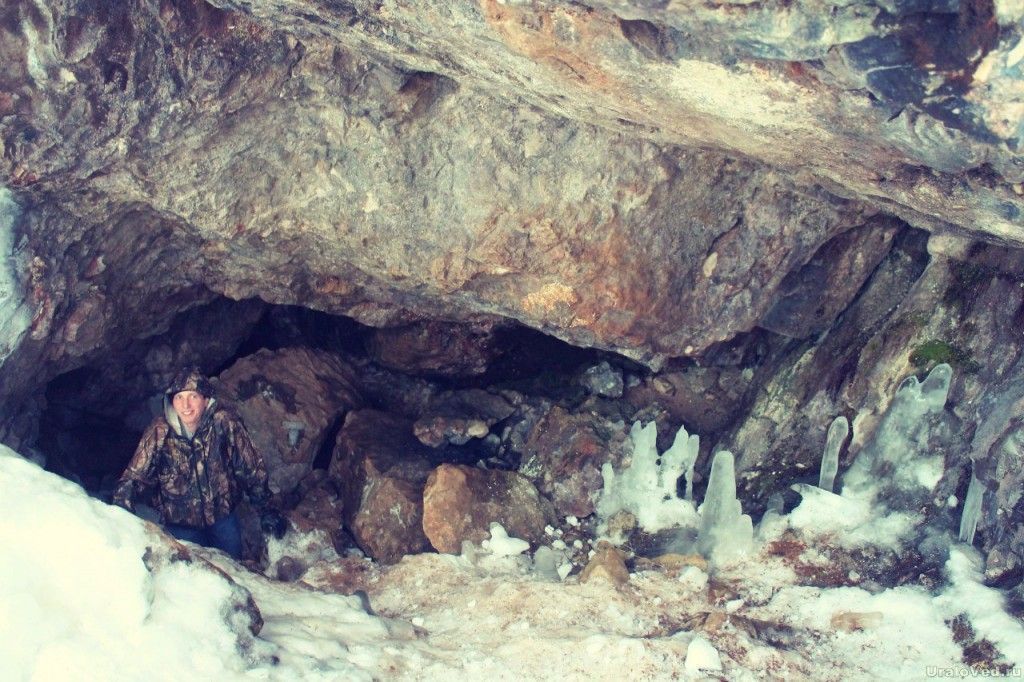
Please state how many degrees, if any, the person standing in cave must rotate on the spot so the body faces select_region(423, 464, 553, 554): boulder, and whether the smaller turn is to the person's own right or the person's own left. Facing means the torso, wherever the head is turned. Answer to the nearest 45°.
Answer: approximately 90° to the person's own left

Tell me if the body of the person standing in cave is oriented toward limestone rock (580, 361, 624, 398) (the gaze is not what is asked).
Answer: no

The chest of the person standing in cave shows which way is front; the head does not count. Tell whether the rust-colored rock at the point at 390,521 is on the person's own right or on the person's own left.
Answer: on the person's own left

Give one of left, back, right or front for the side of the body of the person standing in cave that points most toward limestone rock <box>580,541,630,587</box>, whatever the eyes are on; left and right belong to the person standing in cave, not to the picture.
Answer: left

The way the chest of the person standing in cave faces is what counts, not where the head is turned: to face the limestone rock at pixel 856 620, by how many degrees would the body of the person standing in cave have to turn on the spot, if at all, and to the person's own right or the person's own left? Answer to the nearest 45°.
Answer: approximately 45° to the person's own left

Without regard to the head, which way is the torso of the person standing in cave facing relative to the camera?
toward the camera

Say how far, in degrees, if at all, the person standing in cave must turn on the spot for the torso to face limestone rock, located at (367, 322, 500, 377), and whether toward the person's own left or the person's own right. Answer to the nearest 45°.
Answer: approximately 135° to the person's own left

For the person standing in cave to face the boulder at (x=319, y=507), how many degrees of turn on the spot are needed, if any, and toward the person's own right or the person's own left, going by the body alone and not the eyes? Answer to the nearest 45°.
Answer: approximately 135° to the person's own left

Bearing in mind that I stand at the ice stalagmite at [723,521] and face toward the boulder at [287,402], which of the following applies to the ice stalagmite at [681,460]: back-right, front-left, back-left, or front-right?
front-right
